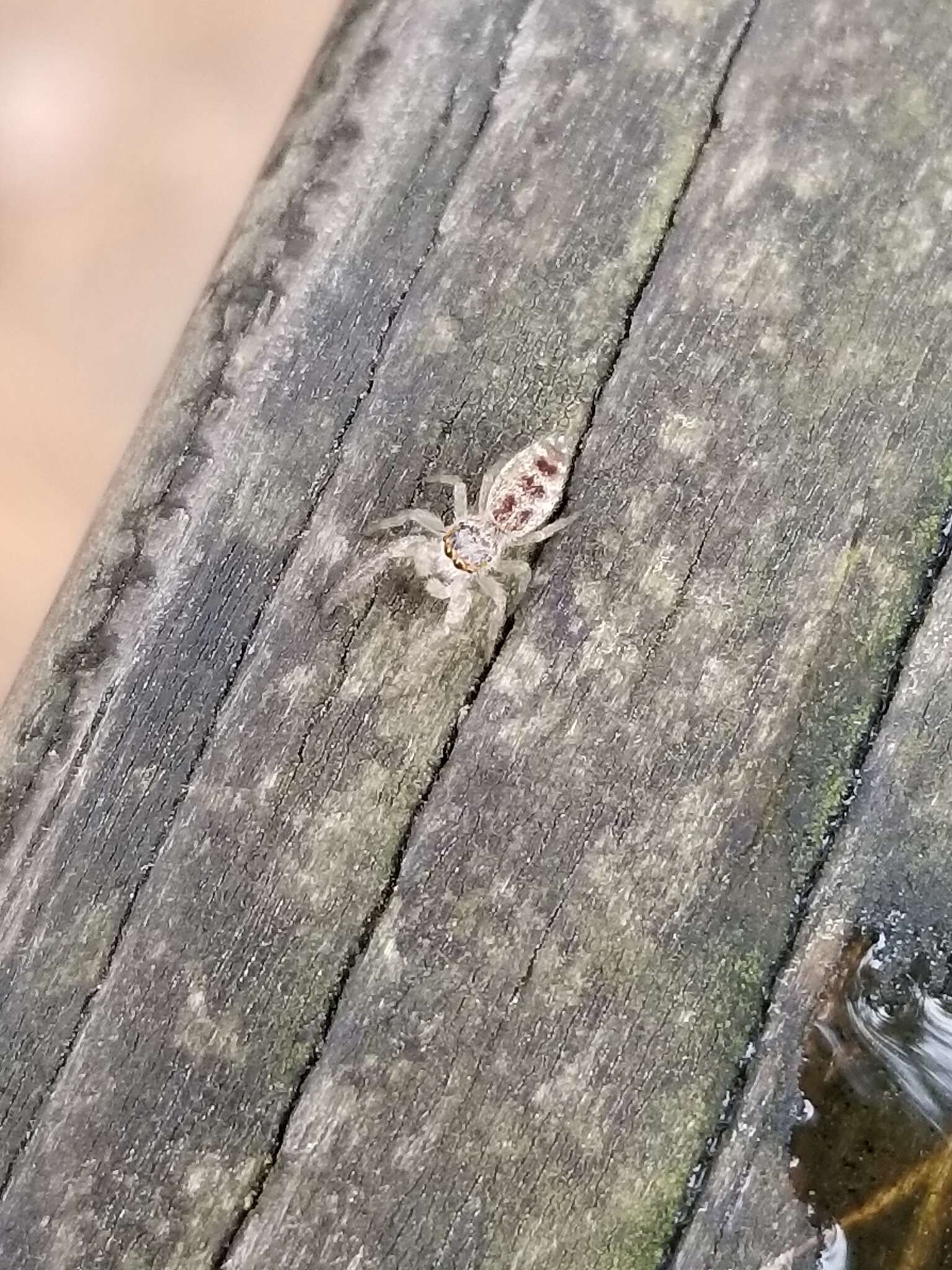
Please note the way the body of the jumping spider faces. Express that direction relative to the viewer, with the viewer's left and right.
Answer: facing the viewer and to the left of the viewer
